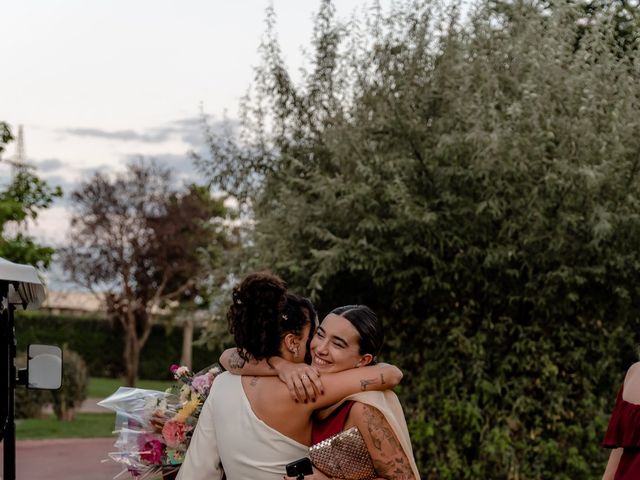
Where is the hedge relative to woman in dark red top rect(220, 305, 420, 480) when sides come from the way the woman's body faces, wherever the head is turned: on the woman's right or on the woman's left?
on the woman's right

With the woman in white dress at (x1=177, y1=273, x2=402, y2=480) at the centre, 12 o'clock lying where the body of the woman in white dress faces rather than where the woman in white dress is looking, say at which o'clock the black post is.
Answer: The black post is roughly at 9 o'clock from the woman in white dress.

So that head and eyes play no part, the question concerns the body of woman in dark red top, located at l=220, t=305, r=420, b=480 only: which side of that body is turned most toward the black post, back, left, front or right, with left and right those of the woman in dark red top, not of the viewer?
right

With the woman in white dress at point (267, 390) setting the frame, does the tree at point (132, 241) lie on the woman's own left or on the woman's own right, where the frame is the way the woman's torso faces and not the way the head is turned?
on the woman's own left

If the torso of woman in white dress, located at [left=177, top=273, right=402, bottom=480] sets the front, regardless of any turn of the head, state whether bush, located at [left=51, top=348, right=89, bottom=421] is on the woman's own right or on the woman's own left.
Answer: on the woman's own left

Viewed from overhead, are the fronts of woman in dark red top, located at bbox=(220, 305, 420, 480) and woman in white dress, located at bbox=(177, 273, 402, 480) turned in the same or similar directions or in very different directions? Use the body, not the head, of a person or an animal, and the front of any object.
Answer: very different directions

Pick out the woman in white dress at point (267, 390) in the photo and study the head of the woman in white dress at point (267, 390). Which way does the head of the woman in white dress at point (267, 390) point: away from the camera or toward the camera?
away from the camera

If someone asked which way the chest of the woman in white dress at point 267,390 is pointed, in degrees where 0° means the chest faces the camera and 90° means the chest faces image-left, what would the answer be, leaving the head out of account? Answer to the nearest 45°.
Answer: approximately 225°

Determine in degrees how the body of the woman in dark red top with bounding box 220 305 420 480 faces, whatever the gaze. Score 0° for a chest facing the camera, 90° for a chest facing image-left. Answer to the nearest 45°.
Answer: approximately 45°

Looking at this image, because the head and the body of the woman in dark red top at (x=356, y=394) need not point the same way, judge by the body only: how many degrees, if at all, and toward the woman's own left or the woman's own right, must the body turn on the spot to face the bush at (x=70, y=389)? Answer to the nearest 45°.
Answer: approximately 135° to the woman's own right

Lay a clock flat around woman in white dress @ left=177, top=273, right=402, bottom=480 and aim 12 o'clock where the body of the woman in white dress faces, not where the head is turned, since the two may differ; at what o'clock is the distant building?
The distant building is roughly at 10 o'clock from the woman in white dress.

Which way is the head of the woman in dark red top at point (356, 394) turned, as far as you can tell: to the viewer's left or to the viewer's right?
to the viewer's left
